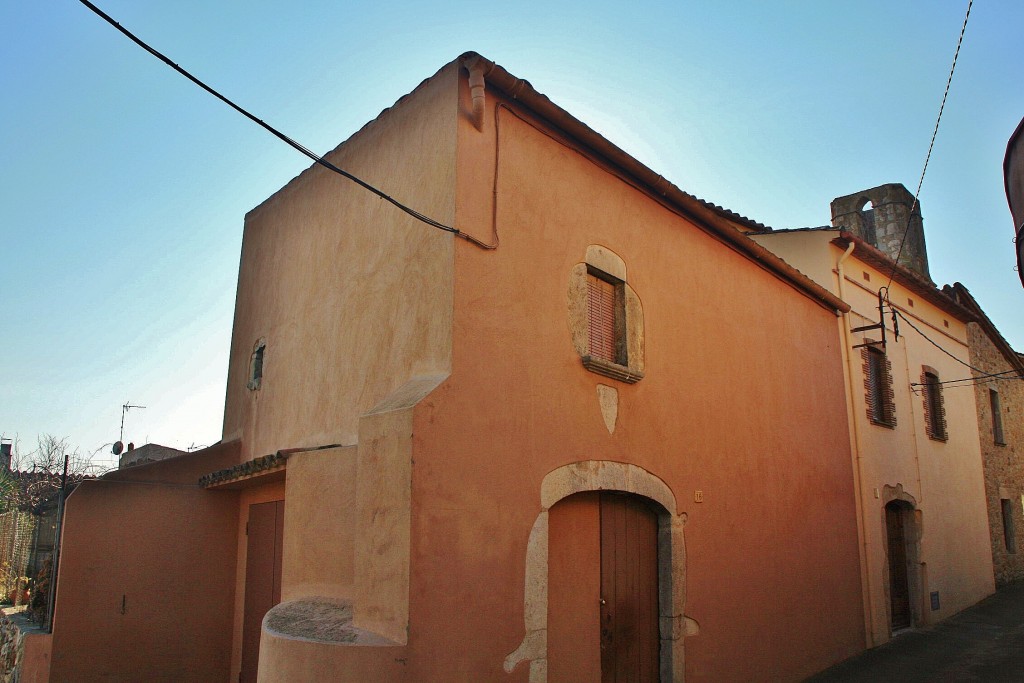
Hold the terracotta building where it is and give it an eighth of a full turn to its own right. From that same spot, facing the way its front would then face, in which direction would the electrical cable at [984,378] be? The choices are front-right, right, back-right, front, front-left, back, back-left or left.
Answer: back-left

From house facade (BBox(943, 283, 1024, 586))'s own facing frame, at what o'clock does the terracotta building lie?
The terracotta building is roughly at 2 o'clock from the house facade.

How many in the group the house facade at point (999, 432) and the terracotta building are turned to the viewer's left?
0

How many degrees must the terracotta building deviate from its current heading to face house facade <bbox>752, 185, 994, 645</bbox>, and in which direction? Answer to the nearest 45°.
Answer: approximately 90° to its left

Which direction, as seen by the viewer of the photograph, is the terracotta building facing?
facing the viewer and to the right of the viewer

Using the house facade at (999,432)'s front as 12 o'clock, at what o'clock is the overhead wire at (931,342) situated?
The overhead wire is roughly at 2 o'clock from the house facade.

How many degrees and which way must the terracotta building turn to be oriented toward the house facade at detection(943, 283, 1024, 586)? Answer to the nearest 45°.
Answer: approximately 90° to its left

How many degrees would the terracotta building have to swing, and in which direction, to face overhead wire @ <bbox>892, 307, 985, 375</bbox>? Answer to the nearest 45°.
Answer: approximately 90° to its left
